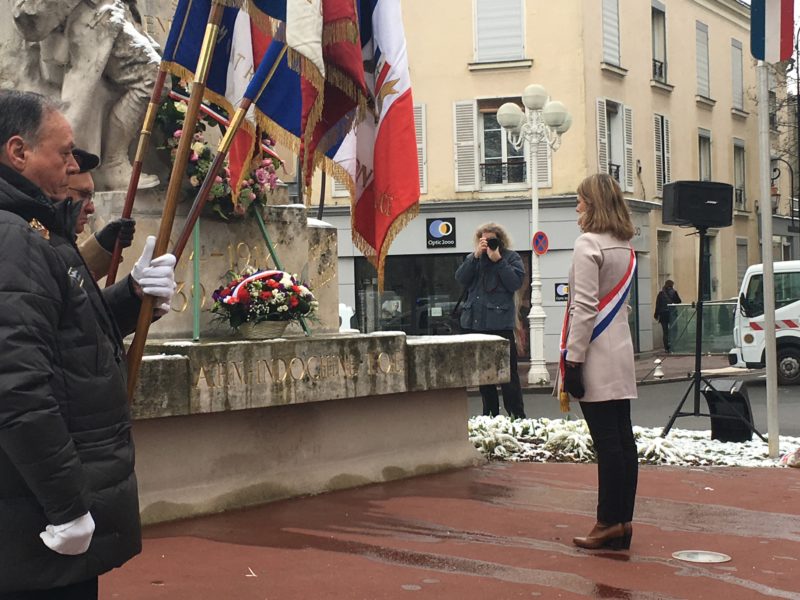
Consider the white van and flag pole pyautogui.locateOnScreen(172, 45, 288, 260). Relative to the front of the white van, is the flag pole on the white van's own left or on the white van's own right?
on the white van's own left

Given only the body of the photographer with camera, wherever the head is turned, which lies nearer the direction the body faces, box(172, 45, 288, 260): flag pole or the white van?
the flag pole

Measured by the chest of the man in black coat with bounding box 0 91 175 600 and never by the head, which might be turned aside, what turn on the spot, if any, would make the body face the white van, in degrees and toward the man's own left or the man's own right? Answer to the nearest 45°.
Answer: approximately 45° to the man's own left

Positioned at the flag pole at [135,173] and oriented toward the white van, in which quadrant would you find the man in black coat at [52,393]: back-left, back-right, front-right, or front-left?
back-right

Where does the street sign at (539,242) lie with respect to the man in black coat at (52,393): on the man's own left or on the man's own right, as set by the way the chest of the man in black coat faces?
on the man's own left

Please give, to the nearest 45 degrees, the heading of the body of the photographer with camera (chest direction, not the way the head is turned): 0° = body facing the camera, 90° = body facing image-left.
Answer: approximately 0°

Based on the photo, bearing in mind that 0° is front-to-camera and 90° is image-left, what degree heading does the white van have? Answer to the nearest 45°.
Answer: approximately 90°

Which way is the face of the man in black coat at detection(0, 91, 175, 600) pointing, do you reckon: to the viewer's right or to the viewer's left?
to the viewer's right

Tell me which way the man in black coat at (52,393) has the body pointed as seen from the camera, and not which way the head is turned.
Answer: to the viewer's right
